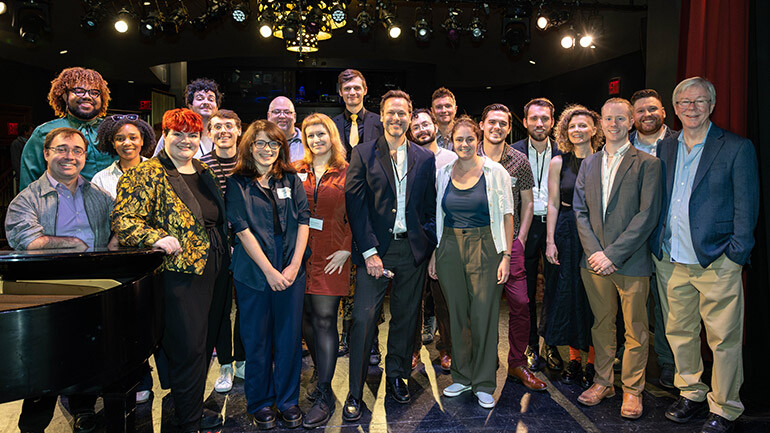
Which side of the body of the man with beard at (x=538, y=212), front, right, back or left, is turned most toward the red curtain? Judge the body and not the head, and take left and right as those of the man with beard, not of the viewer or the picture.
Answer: left

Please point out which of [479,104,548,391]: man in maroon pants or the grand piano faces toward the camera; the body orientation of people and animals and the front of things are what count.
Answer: the man in maroon pants

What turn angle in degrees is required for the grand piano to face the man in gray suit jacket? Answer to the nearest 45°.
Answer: approximately 180°

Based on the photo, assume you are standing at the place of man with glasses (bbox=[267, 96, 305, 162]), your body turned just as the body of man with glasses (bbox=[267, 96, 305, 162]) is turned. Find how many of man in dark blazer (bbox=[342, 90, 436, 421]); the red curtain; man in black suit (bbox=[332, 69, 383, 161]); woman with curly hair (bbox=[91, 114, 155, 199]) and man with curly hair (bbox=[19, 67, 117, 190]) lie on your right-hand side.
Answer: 2

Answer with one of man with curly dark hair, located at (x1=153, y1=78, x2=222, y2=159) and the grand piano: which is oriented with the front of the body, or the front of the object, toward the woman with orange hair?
the man with curly dark hair

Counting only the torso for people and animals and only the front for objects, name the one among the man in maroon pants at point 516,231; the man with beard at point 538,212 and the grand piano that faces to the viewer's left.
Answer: the grand piano

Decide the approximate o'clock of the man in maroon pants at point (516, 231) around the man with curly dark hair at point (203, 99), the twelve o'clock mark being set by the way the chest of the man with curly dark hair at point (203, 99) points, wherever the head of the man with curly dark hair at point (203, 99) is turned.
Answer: the man in maroon pants at point (516, 231) is roughly at 10 o'clock from the man with curly dark hair at point (203, 99).

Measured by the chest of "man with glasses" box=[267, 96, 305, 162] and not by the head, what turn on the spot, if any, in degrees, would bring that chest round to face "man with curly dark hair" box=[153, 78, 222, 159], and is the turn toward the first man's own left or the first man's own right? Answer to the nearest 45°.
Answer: approximately 90° to the first man's own right

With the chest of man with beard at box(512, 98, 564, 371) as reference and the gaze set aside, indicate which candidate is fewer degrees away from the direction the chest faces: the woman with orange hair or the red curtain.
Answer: the woman with orange hair

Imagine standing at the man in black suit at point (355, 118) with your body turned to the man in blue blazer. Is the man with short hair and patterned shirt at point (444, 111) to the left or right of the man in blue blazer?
left

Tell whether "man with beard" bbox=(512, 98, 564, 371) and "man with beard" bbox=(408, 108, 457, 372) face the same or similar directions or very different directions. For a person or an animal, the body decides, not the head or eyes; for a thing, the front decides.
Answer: same or similar directions

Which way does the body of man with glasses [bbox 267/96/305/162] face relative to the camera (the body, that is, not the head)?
toward the camera

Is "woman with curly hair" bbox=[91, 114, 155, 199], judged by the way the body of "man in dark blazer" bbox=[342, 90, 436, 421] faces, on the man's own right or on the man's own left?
on the man's own right

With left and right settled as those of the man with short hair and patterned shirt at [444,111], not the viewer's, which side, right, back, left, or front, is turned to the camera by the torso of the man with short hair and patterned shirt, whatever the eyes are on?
front

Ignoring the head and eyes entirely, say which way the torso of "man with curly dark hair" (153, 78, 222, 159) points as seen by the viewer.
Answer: toward the camera

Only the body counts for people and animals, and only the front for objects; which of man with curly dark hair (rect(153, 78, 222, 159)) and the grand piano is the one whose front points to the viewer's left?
the grand piano
